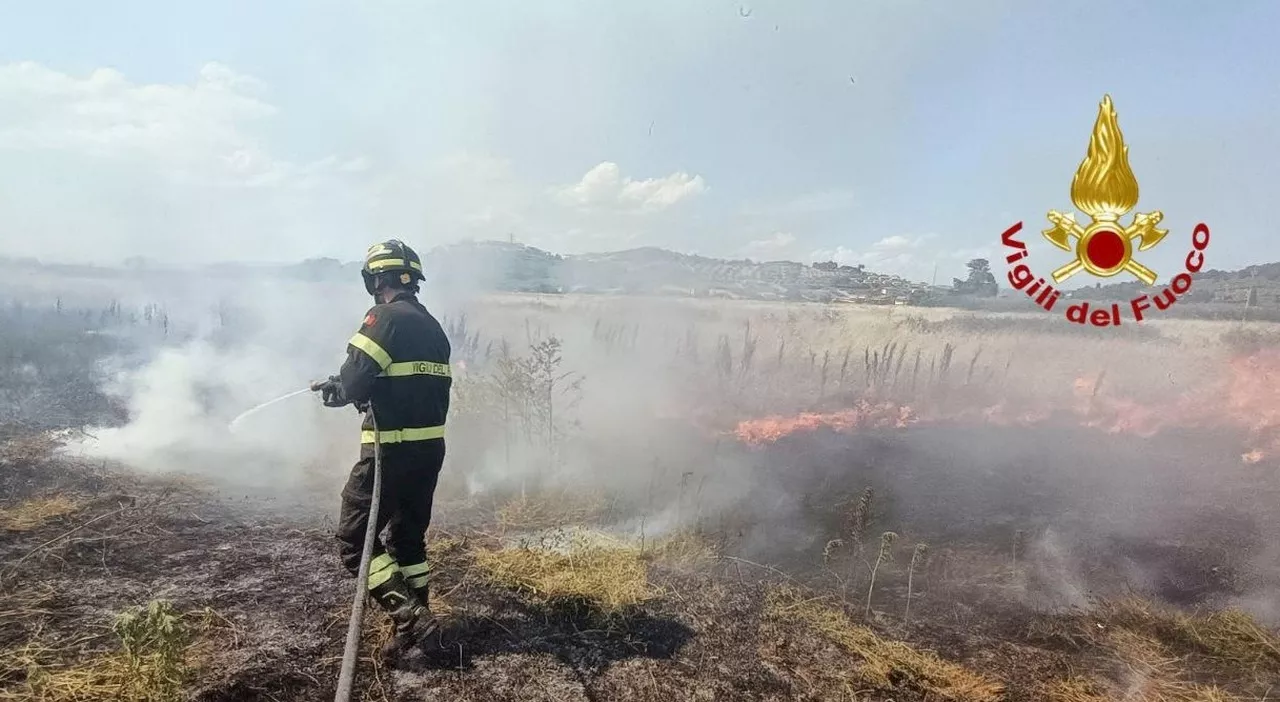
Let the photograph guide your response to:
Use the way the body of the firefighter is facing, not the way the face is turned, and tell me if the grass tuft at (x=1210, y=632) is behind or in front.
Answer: behind

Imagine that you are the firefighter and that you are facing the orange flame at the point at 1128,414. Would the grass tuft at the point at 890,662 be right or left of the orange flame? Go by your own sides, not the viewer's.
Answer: right

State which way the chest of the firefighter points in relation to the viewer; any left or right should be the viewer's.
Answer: facing away from the viewer and to the left of the viewer

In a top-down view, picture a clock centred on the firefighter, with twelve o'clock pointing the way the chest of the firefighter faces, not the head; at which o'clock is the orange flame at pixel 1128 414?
The orange flame is roughly at 4 o'clock from the firefighter.

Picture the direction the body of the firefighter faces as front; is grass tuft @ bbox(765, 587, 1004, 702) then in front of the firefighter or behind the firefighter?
behind

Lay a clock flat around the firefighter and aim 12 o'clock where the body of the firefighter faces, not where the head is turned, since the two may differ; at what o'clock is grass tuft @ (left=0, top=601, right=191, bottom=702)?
The grass tuft is roughly at 10 o'clock from the firefighter.

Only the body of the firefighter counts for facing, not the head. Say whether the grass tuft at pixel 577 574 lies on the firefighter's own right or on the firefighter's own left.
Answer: on the firefighter's own right
